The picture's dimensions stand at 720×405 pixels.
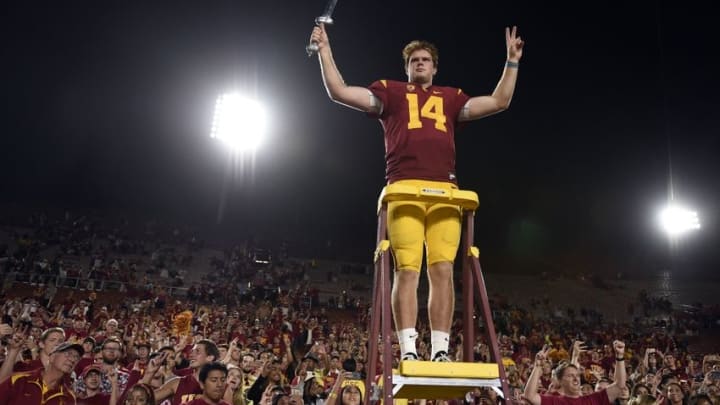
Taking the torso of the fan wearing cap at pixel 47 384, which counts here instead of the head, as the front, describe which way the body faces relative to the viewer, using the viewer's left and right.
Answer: facing the viewer and to the right of the viewer

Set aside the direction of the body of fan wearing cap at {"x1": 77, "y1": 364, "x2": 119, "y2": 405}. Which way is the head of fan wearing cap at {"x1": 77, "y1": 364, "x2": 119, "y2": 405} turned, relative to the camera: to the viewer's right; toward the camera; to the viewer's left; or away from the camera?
toward the camera

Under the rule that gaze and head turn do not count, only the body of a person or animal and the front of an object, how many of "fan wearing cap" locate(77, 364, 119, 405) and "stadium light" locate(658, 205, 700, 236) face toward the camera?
2

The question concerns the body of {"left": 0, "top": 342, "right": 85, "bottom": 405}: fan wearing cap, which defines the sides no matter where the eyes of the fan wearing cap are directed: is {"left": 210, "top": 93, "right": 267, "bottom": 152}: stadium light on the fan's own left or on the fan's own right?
on the fan's own left

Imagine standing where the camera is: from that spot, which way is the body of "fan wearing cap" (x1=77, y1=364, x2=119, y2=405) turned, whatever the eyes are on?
toward the camera

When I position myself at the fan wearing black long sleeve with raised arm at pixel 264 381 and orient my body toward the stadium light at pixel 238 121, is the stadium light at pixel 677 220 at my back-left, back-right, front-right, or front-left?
front-right

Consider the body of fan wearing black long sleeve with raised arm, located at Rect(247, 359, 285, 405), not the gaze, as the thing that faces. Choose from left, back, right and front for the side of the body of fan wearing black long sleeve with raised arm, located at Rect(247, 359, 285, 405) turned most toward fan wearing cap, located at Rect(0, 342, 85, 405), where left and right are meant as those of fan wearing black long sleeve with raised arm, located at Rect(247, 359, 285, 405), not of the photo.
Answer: right

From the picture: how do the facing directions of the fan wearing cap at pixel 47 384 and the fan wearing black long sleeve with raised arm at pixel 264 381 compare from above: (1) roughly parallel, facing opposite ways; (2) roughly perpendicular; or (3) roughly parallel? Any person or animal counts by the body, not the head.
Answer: roughly parallel

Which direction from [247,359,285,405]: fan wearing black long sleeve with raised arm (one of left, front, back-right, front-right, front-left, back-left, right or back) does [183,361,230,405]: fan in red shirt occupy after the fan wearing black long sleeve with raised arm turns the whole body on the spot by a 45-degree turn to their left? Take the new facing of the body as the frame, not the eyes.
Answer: right

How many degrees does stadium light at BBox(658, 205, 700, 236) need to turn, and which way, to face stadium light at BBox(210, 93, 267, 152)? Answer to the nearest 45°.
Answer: approximately 45° to its right

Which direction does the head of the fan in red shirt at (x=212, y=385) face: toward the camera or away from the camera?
toward the camera
